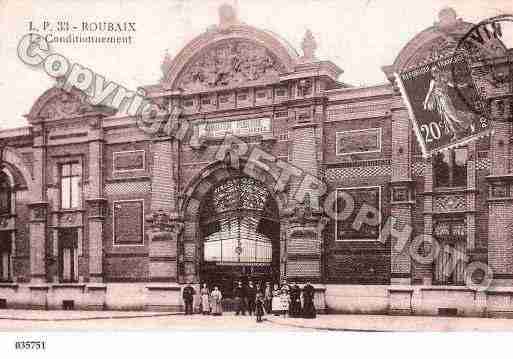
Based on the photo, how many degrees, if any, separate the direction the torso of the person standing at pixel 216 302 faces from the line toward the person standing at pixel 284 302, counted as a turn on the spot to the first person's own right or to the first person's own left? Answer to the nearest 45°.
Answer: approximately 45° to the first person's own left

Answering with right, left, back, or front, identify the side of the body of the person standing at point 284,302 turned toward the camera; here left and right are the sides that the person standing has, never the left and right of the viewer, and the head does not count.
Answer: front

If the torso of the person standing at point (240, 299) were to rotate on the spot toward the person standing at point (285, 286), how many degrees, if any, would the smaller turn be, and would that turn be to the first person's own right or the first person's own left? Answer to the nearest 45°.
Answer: approximately 45° to the first person's own left

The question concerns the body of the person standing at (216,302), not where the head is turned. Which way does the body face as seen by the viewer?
toward the camera

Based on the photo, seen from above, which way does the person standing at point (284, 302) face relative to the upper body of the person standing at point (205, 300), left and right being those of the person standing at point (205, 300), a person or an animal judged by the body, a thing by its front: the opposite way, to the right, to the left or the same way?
the same way

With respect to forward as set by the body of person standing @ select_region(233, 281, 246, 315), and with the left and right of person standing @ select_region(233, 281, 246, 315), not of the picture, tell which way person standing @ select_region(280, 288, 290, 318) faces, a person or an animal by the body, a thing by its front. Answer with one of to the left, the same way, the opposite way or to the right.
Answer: the same way

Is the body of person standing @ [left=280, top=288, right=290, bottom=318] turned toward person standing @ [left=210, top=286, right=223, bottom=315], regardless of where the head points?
no

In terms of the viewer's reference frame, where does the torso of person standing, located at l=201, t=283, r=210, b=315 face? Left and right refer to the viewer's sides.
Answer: facing the viewer

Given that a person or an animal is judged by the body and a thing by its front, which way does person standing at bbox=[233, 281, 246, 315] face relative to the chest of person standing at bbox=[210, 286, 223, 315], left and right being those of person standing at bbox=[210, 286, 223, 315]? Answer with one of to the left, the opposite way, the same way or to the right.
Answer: the same way

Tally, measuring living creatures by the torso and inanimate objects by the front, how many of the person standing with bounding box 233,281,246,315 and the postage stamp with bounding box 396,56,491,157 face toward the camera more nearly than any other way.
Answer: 2
